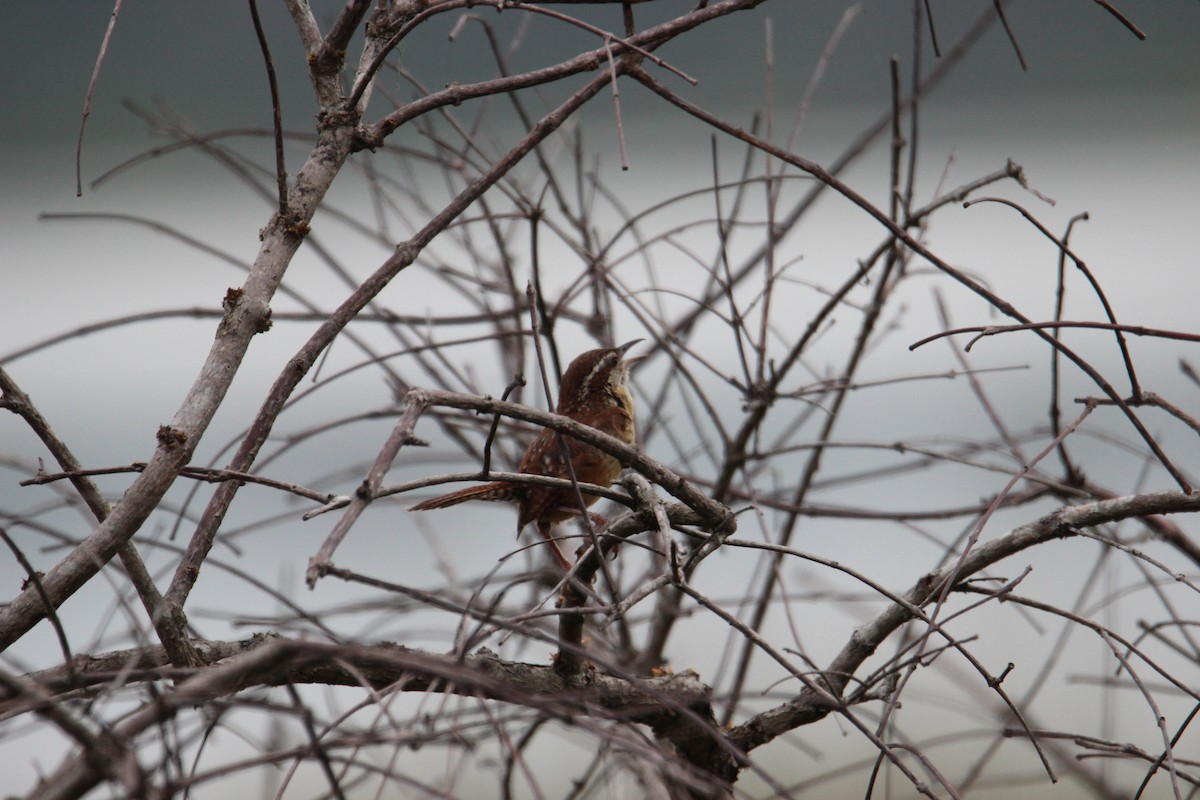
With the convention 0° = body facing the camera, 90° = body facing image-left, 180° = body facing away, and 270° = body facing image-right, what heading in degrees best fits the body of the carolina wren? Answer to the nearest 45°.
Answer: approximately 270°
